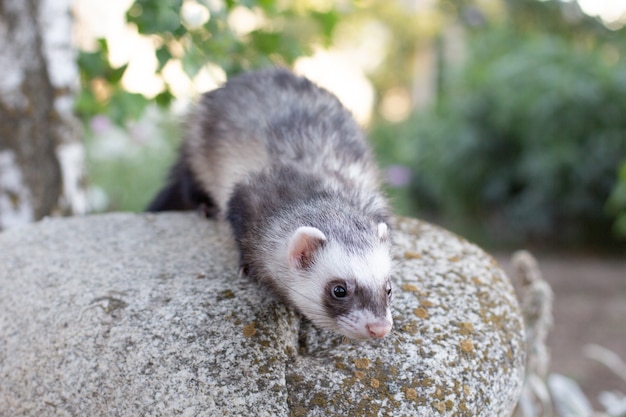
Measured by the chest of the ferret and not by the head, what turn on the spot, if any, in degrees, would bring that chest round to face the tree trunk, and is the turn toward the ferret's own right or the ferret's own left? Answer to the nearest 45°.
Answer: approximately 180°

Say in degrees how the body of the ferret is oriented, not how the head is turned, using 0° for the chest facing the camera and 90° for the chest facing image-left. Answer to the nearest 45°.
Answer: approximately 315°
